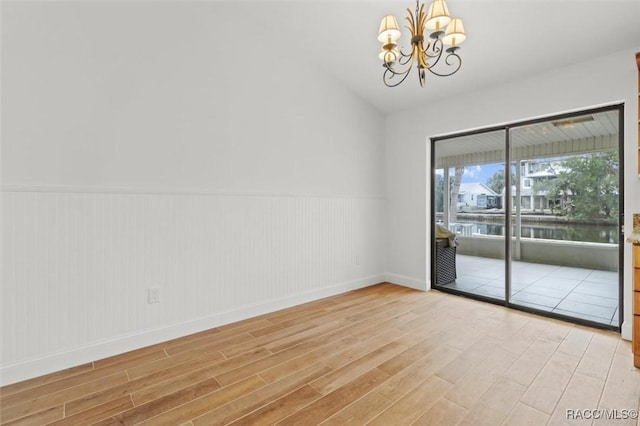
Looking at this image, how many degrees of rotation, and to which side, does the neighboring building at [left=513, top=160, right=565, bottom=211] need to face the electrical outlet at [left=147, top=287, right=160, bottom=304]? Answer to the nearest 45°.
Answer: approximately 45° to its right

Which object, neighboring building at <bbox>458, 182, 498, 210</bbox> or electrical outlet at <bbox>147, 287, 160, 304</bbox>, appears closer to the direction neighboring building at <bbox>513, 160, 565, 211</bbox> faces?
the electrical outlet

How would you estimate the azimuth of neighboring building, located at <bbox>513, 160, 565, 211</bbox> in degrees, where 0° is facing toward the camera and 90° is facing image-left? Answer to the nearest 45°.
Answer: approximately 0°

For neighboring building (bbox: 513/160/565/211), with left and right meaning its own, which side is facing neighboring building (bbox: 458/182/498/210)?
right
